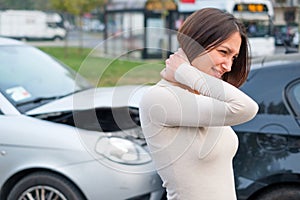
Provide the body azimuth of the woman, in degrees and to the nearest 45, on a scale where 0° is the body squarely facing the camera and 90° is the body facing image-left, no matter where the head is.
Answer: approximately 315°

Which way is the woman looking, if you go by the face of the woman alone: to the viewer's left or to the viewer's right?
to the viewer's right

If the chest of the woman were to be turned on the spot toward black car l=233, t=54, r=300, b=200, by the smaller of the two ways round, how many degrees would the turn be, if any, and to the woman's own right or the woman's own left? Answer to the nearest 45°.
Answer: approximately 45° to the woman's own left

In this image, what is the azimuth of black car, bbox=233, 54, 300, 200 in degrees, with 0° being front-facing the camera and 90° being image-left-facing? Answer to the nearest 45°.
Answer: approximately 270°

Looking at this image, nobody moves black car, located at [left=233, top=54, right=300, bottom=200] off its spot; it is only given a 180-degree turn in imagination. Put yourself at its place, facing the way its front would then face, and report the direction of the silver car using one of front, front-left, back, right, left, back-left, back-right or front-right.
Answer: front

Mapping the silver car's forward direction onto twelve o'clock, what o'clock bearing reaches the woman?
The woman is roughly at 1 o'clock from the silver car.
